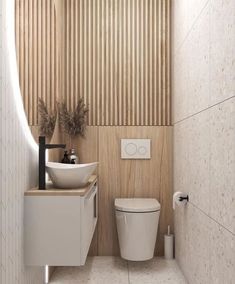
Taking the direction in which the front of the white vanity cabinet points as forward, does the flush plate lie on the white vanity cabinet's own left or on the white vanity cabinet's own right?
on the white vanity cabinet's own left

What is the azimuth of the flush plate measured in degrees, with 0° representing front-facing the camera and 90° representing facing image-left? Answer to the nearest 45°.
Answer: approximately 0°
